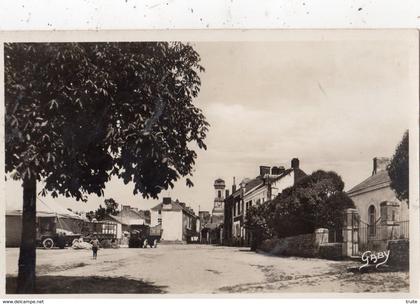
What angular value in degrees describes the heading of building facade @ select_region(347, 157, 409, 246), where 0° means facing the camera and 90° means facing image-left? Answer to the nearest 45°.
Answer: approximately 45°

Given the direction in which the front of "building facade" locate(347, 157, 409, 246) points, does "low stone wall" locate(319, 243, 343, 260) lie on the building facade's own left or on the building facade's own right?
on the building facade's own right
